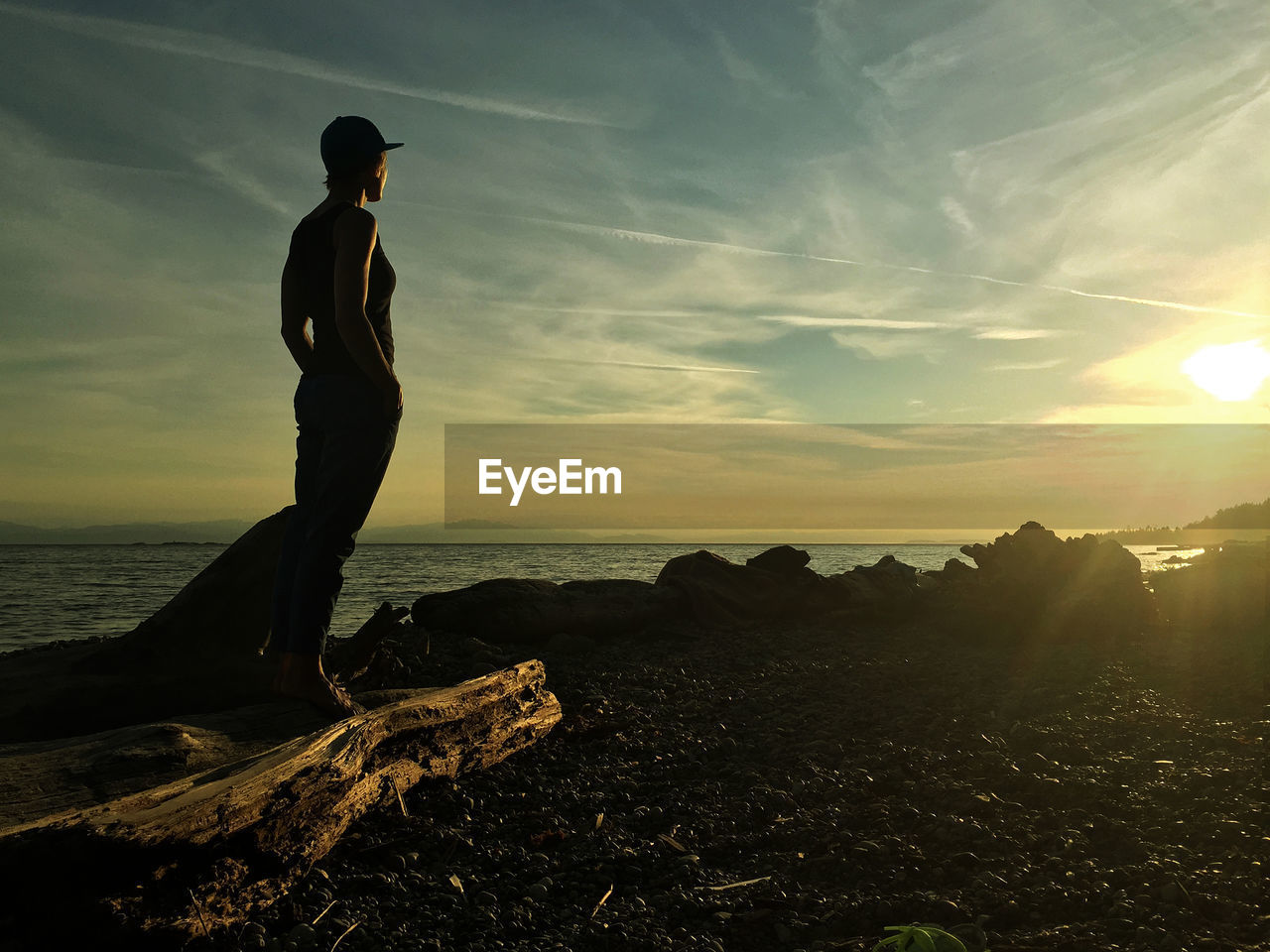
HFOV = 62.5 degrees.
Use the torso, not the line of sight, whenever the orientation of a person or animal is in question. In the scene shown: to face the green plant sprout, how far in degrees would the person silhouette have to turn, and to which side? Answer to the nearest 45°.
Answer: approximately 90° to its right

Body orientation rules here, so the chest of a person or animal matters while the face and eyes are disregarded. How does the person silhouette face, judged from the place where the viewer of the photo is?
facing away from the viewer and to the right of the viewer

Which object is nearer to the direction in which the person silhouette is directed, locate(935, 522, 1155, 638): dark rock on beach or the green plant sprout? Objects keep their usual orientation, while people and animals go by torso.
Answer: the dark rock on beach

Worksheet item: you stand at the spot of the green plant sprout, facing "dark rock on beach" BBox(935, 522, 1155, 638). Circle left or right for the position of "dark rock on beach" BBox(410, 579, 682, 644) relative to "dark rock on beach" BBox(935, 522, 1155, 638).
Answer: left

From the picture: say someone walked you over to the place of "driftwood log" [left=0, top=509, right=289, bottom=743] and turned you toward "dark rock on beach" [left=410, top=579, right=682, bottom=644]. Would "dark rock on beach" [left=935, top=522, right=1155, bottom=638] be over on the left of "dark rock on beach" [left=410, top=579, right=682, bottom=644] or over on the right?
right

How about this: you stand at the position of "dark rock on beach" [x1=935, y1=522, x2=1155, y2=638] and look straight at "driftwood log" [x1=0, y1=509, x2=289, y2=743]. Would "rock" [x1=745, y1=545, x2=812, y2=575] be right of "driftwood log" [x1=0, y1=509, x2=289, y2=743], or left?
right

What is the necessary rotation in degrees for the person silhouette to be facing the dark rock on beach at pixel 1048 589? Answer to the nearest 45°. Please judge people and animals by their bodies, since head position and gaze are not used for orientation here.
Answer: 0° — it already faces it
